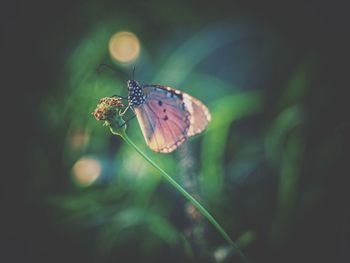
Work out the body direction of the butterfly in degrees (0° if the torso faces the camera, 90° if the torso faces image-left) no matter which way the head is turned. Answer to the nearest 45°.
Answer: approximately 90°
